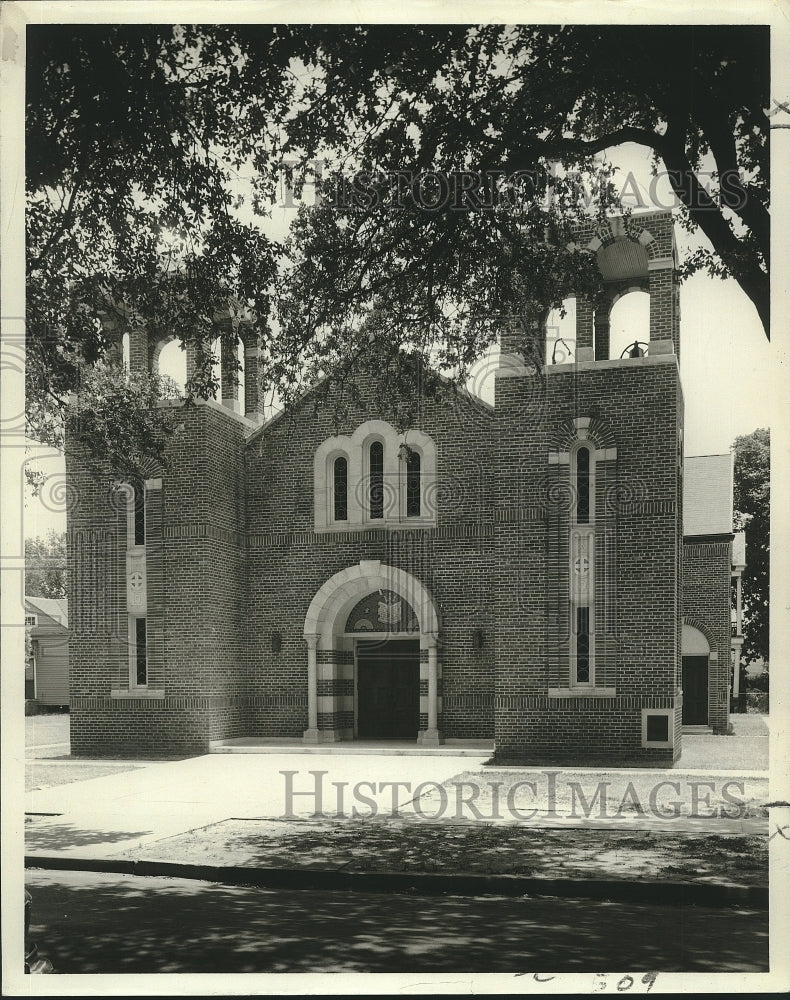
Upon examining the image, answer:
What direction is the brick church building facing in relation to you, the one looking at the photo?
facing the viewer
